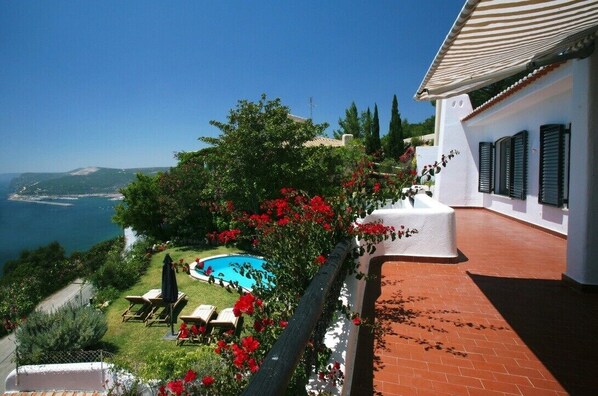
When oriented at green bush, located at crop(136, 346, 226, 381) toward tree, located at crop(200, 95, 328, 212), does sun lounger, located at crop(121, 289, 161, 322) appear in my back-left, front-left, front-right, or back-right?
front-left

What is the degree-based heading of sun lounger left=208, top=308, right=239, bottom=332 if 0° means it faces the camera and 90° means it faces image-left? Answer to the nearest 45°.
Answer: approximately 45°

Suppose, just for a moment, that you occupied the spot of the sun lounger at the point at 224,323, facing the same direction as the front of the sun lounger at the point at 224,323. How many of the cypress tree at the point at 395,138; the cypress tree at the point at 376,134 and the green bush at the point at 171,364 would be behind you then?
2

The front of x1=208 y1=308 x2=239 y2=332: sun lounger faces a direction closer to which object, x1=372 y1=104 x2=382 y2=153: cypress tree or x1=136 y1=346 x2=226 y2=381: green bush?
the green bush

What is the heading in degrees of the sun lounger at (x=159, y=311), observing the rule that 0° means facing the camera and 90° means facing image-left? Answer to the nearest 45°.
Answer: approximately 45°

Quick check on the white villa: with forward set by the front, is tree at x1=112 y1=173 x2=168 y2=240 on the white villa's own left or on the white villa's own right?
on the white villa's own right

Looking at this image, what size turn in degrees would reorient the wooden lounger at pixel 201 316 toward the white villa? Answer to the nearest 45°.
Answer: approximately 90° to its left

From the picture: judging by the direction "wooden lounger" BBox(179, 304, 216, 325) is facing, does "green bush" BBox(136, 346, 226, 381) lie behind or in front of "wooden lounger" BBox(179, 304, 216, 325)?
in front

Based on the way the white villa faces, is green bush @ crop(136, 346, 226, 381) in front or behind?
in front

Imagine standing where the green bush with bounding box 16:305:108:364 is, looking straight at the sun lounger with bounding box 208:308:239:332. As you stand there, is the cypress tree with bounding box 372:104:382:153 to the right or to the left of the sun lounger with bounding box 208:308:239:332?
left

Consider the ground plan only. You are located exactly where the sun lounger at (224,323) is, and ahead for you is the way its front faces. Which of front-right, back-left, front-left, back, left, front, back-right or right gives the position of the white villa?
left

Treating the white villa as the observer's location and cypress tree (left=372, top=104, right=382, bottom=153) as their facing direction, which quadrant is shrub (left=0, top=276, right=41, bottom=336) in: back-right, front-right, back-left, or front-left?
front-left

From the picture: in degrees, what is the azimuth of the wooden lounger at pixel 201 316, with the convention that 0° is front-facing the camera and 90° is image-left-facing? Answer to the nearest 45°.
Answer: approximately 45°

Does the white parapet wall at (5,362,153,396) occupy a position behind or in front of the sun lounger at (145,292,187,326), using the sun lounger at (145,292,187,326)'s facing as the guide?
in front
